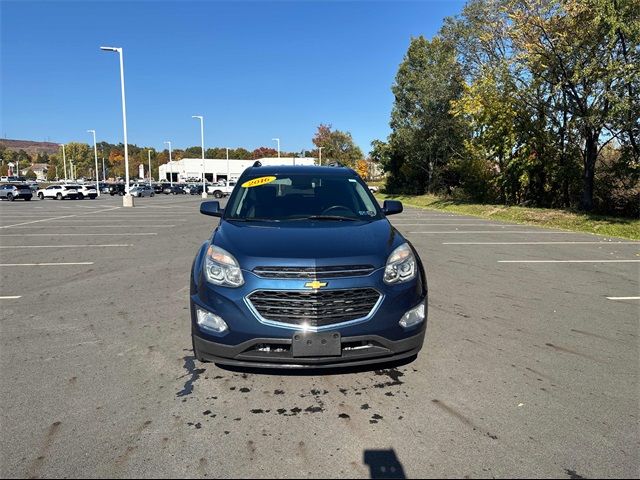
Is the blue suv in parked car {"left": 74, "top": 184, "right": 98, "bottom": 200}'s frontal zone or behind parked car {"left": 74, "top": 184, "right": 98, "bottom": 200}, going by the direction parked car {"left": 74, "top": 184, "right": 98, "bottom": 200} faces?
frontal zone

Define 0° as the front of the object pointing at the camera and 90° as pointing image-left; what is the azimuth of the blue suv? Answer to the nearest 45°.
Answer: approximately 0°

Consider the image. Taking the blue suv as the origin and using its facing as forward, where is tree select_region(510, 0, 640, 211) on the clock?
The tree is roughly at 7 o'clock from the blue suv.

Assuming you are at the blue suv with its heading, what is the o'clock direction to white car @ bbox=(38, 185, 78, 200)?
The white car is roughly at 5 o'clock from the blue suv.

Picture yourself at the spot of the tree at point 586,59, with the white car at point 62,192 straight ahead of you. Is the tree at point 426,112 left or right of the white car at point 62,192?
right

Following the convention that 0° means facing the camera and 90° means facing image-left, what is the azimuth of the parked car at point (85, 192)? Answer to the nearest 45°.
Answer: approximately 315°

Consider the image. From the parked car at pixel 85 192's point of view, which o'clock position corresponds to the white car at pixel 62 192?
The white car is roughly at 4 o'clock from the parked car.
